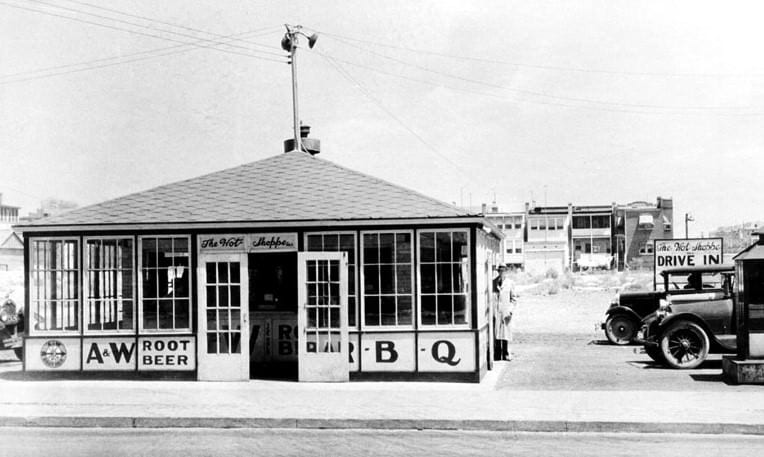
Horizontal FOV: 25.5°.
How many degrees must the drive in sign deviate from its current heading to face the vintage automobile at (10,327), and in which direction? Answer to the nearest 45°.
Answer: approximately 45° to its right

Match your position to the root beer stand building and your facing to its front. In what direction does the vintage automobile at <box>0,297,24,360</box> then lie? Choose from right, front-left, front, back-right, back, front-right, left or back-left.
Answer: back-right

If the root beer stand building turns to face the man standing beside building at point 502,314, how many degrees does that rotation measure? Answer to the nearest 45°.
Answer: approximately 135° to its left

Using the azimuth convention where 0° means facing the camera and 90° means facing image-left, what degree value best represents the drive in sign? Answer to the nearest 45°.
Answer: approximately 0°

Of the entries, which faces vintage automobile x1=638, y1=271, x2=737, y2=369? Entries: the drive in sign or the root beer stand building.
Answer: the drive in sign

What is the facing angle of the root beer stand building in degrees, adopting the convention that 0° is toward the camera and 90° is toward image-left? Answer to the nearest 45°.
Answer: approximately 0°

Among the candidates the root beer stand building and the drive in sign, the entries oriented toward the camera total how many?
2

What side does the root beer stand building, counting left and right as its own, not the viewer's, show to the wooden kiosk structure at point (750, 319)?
left

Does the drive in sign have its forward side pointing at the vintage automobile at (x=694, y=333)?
yes

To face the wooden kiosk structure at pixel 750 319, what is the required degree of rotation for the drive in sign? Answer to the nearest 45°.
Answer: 0° — it already faces it
